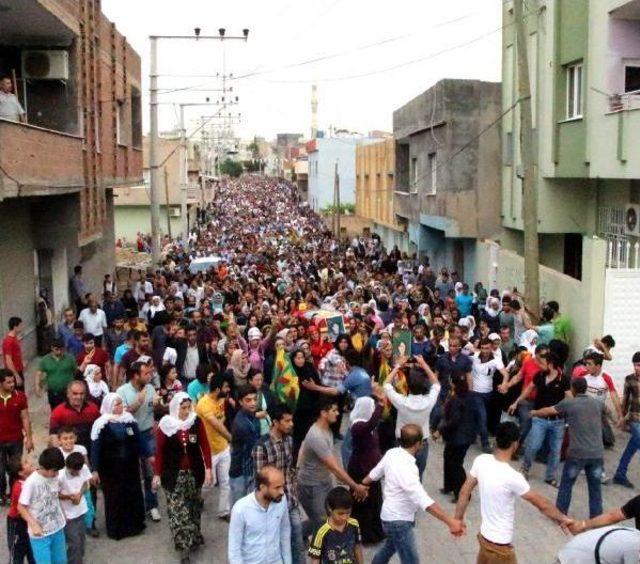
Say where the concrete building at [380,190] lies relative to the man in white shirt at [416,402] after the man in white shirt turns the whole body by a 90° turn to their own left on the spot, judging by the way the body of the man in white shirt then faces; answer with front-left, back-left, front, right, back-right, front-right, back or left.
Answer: right

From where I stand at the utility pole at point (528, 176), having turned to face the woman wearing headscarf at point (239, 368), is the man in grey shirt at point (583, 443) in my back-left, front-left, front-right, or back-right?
front-left

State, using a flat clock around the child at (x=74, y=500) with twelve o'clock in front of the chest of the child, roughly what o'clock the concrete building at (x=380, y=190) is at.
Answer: The concrete building is roughly at 7 o'clock from the child.

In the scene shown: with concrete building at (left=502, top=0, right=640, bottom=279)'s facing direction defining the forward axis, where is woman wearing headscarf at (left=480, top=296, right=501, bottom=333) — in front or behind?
in front

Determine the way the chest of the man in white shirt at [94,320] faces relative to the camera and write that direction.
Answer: toward the camera

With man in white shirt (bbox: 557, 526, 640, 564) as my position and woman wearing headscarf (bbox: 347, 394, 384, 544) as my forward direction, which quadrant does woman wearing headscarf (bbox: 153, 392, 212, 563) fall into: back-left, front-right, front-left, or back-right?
front-left

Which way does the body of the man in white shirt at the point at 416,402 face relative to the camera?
away from the camera

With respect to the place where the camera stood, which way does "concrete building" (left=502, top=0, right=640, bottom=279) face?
facing the viewer and to the left of the viewer

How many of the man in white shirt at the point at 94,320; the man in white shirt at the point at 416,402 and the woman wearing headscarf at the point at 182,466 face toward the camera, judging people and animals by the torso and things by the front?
2

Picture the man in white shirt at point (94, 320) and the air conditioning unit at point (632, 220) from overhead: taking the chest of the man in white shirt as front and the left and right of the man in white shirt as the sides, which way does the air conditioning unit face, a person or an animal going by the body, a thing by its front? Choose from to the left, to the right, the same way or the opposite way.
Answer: to the right

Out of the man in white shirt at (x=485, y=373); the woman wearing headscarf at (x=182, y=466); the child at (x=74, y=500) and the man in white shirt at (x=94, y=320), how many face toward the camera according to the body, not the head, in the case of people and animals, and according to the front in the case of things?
4

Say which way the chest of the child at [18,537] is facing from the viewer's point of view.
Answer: to the viewer's right

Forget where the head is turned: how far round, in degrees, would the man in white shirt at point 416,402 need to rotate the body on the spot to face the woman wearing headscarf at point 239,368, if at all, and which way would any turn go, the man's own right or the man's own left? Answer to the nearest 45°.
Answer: approximately 45° to the man's own left

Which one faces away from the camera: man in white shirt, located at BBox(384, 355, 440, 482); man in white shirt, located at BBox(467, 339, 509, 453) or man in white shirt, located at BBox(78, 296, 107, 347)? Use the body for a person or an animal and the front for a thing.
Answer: man in white shirt, located at BBox(384, 355, 440, 482)
